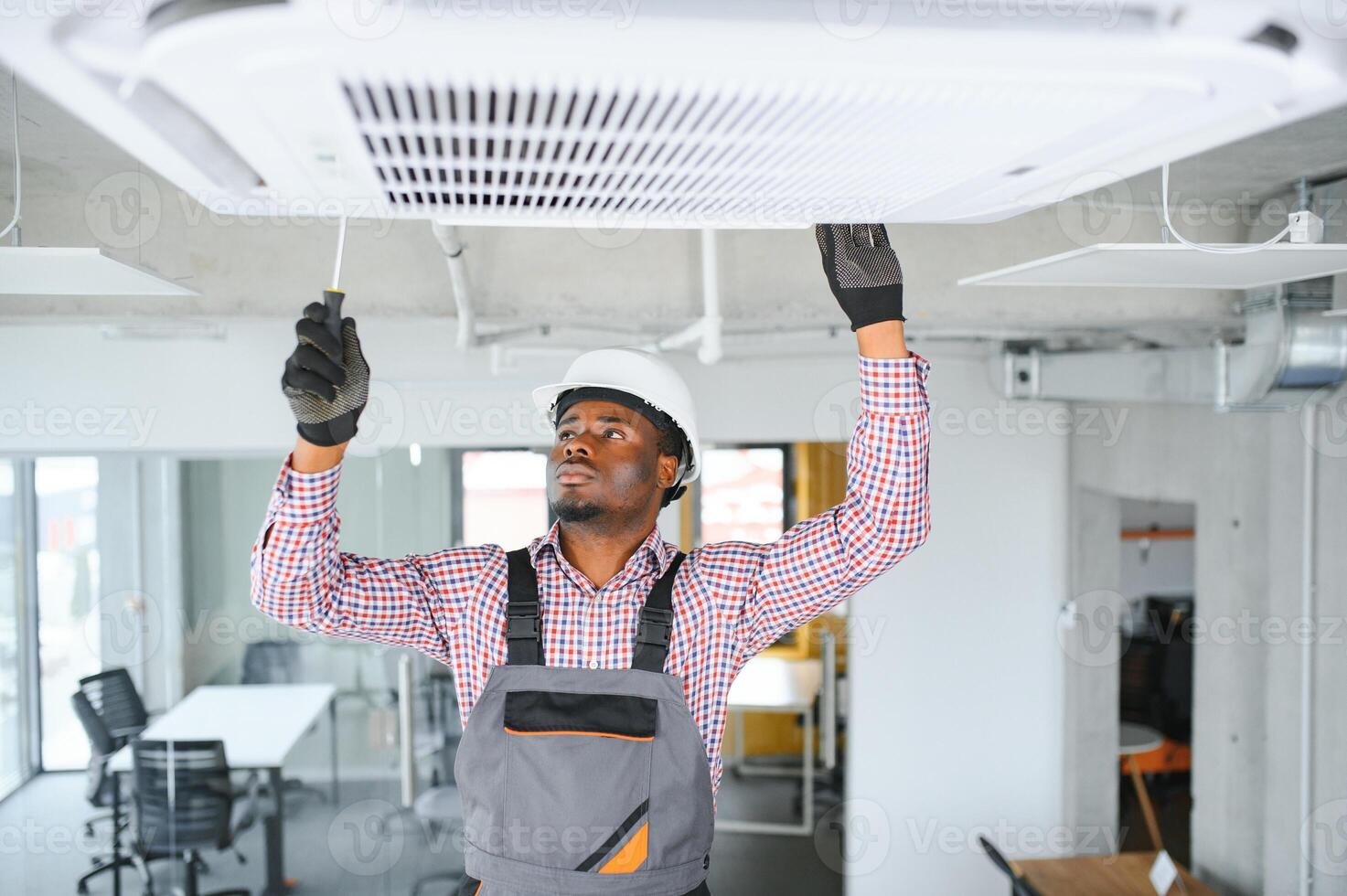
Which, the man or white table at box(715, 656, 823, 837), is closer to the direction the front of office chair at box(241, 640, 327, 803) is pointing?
the man

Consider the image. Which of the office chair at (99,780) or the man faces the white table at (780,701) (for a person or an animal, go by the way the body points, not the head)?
the office chair

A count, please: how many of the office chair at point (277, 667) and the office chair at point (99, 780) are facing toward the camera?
1

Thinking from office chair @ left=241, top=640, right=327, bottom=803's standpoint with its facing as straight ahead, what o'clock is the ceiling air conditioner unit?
The ceiling air conditioner unit is roughly at 12 o'clock from the office chair.

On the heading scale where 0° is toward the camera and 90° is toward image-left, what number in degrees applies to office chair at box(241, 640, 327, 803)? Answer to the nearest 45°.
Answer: approximately 0°

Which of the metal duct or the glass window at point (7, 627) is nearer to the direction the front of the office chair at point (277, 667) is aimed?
the metal duct

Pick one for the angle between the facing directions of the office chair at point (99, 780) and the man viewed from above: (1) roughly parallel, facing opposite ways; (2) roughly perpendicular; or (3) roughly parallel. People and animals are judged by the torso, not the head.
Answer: roughly perpendicular

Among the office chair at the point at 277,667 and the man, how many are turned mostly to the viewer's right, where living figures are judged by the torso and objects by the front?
0

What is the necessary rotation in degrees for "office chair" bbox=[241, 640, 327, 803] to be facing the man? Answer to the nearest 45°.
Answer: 0° — it already faces them

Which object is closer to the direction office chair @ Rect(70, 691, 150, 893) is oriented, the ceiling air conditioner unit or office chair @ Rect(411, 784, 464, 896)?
the office chair

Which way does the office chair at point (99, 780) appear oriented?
to the viewer's right
